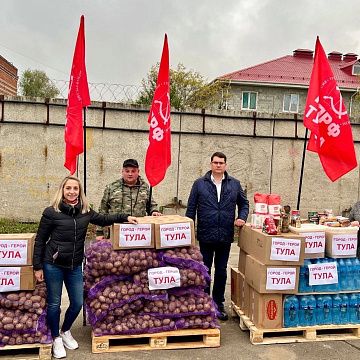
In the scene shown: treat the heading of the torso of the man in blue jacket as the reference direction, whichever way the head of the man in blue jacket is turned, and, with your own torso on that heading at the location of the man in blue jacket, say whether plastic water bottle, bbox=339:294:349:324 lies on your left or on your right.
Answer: on your left

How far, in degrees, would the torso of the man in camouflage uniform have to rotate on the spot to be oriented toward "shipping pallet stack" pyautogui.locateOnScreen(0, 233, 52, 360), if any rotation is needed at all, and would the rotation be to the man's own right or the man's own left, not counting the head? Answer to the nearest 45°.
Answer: approximately 45° to the man's own right

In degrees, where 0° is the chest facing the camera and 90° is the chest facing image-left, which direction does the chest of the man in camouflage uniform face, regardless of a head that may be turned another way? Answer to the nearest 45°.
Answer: approximately 0°

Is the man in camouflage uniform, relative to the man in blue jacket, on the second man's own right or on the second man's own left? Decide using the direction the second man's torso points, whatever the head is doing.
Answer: on the second man's own right

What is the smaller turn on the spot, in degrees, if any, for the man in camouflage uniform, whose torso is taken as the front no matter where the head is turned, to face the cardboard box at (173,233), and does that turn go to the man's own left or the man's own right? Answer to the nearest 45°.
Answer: approximately 45° to the man's own left

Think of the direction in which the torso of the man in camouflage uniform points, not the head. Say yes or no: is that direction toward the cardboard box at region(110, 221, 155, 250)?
yes

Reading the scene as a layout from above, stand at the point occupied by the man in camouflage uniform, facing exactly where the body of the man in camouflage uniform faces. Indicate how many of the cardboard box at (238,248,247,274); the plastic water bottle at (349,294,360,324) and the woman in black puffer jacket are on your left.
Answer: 2

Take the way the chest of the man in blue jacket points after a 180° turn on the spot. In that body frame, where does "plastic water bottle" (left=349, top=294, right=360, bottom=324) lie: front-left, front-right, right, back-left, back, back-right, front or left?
right

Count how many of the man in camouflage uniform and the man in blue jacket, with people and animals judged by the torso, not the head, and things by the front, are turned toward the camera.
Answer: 2

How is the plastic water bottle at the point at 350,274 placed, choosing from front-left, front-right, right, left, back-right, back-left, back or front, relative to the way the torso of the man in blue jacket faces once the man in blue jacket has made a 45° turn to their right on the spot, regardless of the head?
back-left
